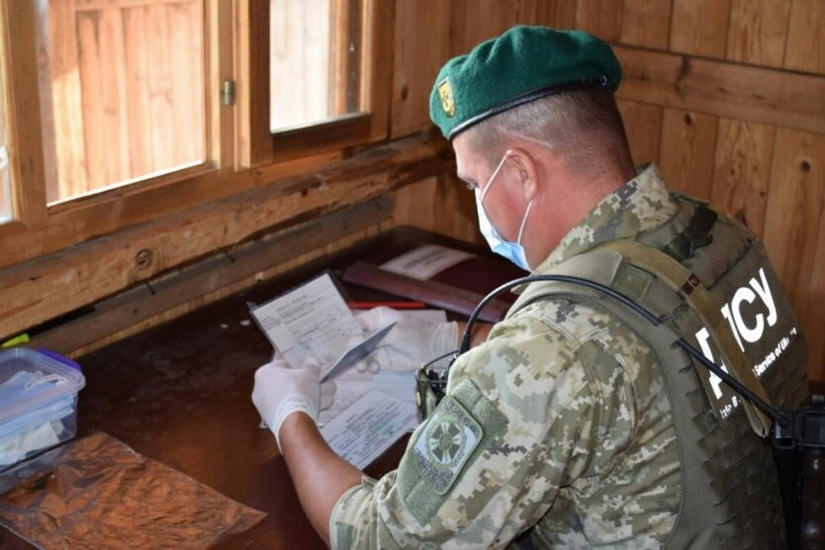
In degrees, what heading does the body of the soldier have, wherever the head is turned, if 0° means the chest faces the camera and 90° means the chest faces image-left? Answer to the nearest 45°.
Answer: approximately 135°

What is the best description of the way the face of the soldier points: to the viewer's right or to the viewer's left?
to the viewer's left

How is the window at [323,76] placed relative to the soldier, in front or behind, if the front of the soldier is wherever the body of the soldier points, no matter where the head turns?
in front

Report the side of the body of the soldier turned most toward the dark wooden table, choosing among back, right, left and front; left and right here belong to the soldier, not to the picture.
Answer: front

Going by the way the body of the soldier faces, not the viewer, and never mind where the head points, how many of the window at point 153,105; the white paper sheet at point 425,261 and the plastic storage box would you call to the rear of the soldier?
0

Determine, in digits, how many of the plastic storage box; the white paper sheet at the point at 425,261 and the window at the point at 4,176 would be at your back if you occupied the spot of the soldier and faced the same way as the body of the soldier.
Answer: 0

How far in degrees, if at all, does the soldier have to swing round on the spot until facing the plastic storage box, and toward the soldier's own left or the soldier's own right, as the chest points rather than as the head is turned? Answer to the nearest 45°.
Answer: approximately 45° to the soldier's own left

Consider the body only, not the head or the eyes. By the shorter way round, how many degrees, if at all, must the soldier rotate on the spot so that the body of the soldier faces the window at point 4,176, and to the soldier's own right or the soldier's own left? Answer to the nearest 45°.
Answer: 0° — they already face it

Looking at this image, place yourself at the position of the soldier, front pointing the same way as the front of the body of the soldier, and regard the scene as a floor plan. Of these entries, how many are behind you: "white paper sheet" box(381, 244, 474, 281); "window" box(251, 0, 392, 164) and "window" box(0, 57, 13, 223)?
0

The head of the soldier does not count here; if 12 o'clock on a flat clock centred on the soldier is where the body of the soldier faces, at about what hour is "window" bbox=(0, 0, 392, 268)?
The window is roughly at 12 o'clock from the soldier.

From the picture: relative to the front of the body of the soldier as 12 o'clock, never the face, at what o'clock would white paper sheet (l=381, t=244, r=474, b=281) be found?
The white paper sheet is roughly at 1 o'clock from the soldier.
